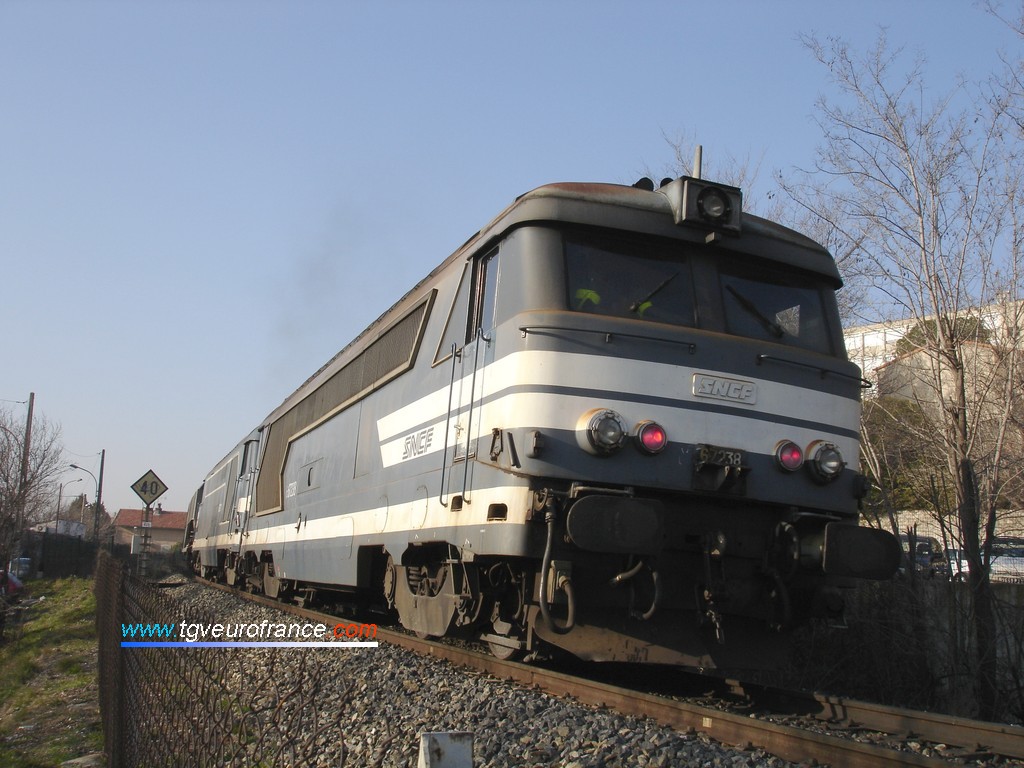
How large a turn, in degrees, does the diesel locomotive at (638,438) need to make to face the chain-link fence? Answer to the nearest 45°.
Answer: approximately 90° to its right

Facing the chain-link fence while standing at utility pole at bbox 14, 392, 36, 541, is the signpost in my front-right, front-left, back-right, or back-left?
front-left

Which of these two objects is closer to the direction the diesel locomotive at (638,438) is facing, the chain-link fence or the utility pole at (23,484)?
the chain-link fence

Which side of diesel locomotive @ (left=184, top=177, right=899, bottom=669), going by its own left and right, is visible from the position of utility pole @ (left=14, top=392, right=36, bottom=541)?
back

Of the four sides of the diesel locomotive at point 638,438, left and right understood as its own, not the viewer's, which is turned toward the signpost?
back

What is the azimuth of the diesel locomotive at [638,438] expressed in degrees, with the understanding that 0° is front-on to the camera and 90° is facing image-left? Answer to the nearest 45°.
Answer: approximately 315°
